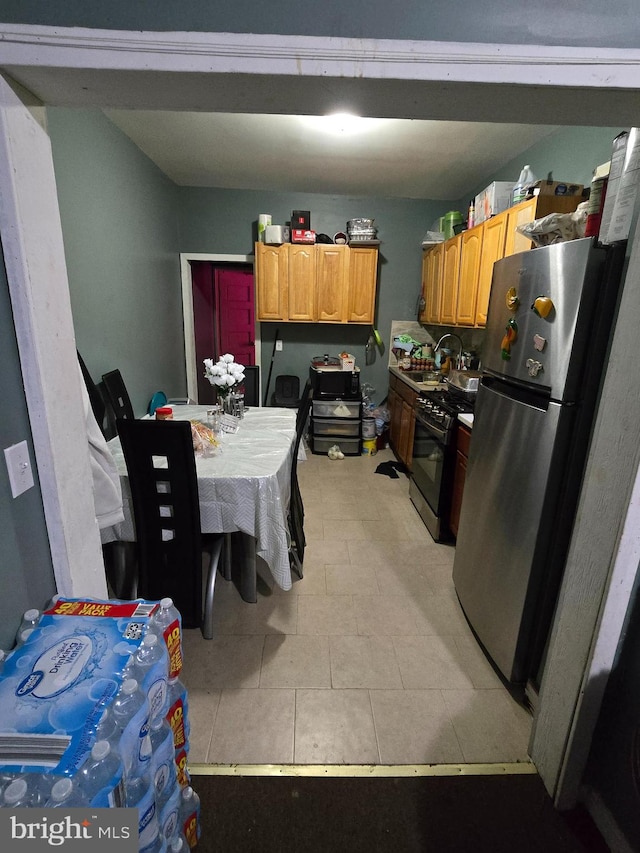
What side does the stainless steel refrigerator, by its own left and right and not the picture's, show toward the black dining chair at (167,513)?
front

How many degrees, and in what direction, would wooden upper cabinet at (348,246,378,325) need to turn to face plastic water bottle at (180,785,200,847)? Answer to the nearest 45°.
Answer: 0° — it already faces it

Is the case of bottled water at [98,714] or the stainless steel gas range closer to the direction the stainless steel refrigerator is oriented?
the case of bottled water

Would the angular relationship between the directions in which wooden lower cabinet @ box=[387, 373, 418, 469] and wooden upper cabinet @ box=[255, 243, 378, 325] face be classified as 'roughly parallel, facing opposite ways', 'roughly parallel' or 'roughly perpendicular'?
roughly perpendicular

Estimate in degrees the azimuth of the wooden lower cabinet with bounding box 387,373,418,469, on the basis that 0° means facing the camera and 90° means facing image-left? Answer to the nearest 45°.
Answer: approximately 90°

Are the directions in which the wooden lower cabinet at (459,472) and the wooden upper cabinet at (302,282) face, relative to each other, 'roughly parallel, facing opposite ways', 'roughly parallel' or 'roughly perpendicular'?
roughly perpendicular

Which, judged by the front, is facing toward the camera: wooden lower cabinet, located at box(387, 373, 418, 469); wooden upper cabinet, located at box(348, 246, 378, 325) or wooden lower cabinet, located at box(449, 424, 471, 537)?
the wooden upper cabinet

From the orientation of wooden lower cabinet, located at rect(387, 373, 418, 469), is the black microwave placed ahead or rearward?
ahead

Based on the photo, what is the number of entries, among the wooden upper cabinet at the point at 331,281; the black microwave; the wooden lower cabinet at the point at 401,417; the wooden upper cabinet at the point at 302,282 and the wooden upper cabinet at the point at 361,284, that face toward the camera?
4
